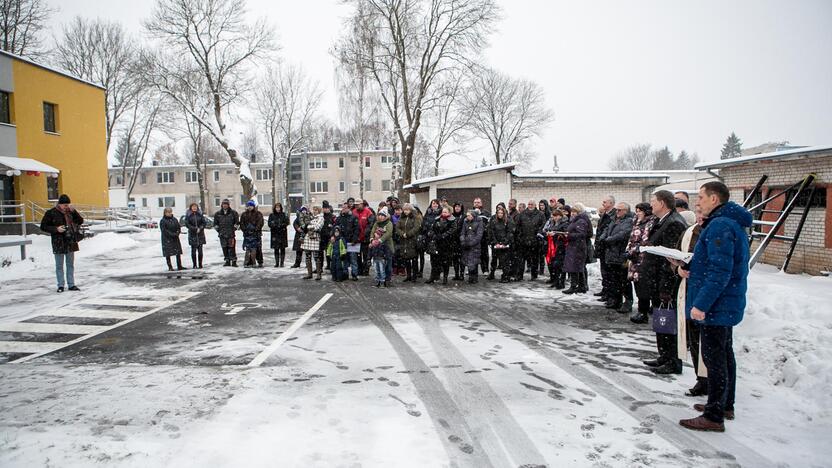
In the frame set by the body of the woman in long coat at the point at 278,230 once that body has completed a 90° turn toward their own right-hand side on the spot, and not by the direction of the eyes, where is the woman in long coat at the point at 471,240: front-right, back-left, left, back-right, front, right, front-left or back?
back-left

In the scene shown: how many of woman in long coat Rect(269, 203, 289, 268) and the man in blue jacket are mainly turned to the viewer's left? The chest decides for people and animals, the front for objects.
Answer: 1

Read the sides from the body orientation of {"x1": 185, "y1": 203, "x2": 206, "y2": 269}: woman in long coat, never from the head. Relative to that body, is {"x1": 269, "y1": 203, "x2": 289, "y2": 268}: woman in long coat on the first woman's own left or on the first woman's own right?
on the first woman's own left

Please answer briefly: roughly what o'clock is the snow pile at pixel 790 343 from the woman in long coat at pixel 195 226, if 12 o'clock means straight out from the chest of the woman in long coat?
The snow pile is roughly at 11 o'clock from the woman in long coat.

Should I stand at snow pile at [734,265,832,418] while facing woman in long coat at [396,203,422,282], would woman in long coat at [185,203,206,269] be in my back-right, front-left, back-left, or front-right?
front-left

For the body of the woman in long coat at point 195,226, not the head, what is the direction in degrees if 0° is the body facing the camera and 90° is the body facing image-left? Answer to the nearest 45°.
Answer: approximately 0°

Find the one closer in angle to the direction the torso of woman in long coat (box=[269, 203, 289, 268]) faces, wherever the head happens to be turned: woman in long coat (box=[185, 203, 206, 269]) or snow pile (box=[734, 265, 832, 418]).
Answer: the snow pile

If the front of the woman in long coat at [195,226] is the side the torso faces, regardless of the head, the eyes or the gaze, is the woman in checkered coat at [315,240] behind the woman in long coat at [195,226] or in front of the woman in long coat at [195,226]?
in front

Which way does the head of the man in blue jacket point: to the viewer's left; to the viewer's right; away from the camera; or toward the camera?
to the viewer's left

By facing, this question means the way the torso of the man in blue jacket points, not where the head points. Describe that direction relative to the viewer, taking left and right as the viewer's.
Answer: facing to the left of the viewer

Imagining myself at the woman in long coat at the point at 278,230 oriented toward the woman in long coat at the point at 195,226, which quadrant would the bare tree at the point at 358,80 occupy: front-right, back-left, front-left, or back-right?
back-right

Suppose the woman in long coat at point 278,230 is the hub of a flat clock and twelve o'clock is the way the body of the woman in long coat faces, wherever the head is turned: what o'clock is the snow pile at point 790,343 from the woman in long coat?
The snow pile is roughly at 11 o'clock from the woman in long coat.

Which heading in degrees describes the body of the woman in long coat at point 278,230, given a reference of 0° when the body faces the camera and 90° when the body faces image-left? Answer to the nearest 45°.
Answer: approximately 0°

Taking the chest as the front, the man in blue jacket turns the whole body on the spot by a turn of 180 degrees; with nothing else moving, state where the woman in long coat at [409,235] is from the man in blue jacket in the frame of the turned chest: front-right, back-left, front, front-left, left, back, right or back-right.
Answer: back-left

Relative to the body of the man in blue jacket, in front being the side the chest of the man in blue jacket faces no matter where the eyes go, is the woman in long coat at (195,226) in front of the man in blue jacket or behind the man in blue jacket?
in front

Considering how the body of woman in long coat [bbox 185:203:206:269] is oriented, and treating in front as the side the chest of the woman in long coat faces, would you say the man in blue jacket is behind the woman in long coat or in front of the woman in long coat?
in front
